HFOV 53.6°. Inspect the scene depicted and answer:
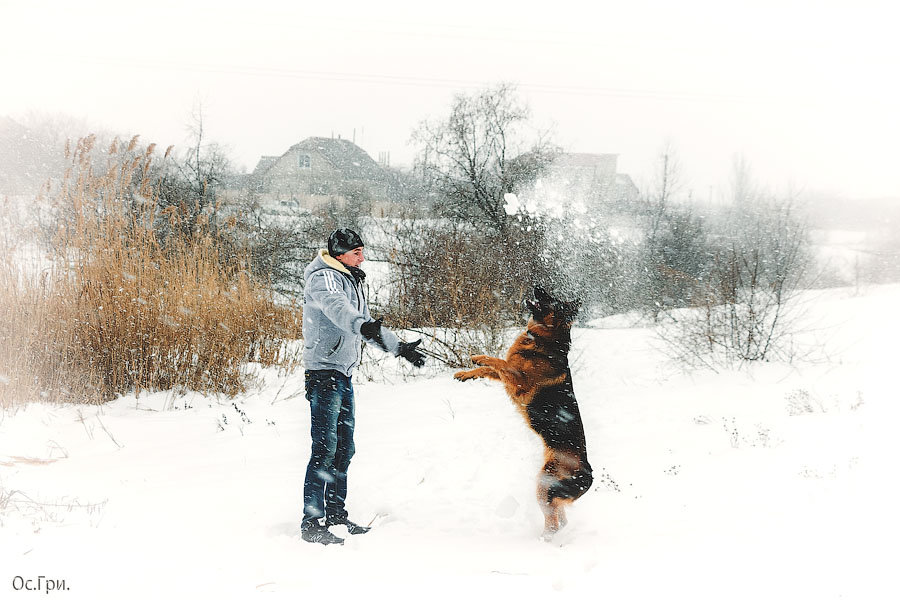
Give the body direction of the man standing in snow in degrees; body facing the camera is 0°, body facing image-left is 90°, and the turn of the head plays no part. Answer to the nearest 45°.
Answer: approximately 270°

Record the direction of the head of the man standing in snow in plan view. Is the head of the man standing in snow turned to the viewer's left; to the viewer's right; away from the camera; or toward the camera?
to the viewer's right

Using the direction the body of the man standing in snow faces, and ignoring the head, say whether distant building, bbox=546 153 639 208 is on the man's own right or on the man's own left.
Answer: on the man's own left

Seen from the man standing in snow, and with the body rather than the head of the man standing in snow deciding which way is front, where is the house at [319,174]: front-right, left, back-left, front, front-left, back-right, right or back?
left

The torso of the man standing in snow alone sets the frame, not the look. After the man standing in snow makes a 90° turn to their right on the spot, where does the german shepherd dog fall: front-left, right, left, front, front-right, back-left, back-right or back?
left
